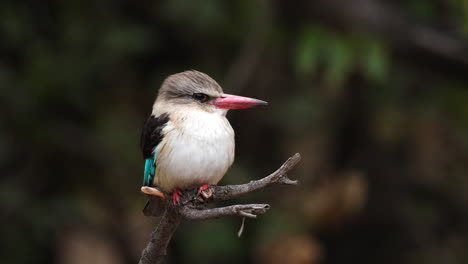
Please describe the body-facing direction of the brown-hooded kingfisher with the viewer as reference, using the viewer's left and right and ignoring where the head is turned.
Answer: facing the viewer and to the right of the viewer
